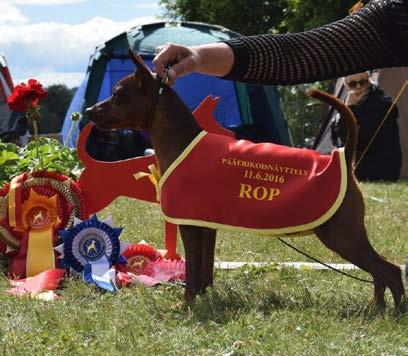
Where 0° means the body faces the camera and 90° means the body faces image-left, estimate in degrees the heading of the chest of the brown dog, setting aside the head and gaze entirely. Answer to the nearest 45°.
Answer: approximately 90°

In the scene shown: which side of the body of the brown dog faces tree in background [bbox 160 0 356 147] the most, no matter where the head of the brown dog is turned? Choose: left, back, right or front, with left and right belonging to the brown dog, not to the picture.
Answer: right

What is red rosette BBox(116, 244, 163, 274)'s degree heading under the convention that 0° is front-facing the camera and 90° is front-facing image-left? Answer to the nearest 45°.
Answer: approximately 0°

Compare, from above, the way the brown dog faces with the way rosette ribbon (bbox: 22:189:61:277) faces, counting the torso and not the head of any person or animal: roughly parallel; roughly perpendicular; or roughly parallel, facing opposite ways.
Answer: roughly perpendicular

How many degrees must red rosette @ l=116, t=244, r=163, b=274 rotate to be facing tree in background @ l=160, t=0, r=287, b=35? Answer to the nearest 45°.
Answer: approximately 180°

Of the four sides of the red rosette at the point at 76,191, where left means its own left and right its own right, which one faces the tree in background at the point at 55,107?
back

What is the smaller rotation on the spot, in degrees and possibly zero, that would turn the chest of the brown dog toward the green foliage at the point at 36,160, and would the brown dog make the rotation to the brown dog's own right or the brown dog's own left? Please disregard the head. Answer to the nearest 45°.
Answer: approximately 45° to the brown dog's own right

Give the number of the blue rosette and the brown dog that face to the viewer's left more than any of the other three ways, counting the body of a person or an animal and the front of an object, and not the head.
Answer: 1

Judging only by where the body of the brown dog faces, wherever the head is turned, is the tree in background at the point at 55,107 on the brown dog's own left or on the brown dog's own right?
on the brown dog's own right

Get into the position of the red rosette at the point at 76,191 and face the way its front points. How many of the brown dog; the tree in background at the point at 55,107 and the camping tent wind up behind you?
2
